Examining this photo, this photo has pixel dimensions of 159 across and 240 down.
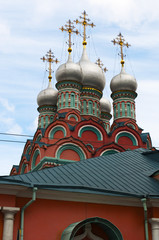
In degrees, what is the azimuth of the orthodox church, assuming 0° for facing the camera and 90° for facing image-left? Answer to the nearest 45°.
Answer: approximately 0°
